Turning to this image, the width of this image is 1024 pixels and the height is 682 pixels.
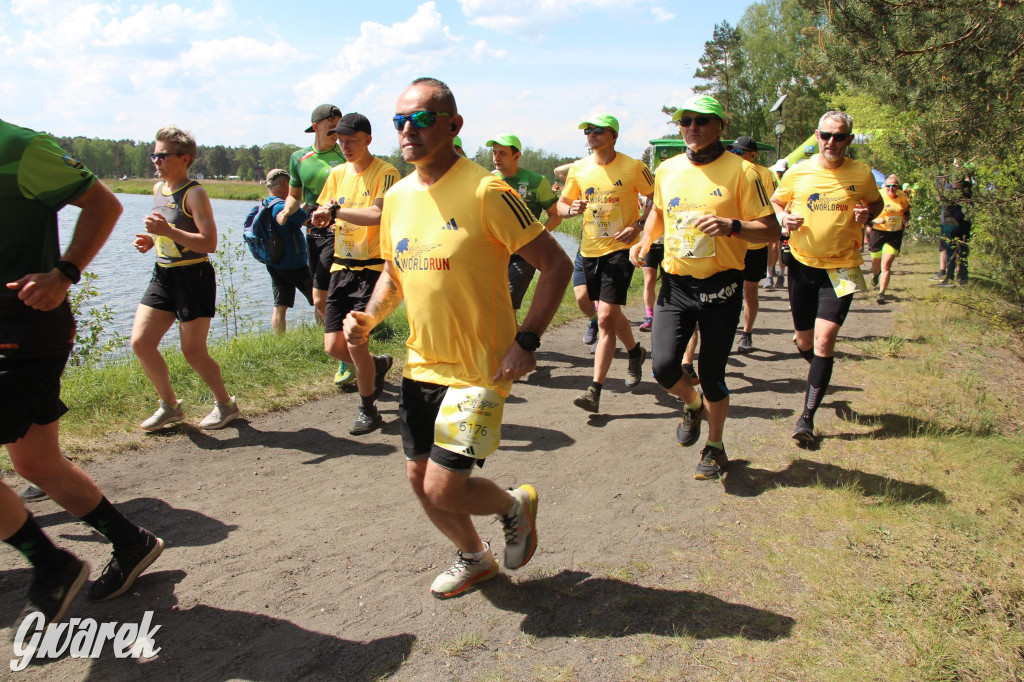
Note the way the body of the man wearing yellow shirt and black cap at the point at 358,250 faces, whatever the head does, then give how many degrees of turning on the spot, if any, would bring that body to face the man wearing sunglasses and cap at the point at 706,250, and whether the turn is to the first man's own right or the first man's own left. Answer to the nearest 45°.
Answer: approximately 90° to the first man's own left

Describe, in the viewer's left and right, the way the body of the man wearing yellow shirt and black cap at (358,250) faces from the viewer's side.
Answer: facing the viewer and to the left of the viewer

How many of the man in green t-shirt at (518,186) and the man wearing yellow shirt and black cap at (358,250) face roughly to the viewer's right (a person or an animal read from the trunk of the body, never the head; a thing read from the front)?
0

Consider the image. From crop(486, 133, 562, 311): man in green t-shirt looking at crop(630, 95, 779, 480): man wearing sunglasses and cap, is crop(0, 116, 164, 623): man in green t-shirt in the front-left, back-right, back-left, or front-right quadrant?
front-right

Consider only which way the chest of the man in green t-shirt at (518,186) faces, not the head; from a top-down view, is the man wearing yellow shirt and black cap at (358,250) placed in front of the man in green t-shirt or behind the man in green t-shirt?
in front

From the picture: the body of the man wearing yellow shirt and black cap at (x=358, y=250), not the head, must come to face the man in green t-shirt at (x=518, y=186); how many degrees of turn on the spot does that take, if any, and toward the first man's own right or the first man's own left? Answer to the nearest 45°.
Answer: approximately 180°

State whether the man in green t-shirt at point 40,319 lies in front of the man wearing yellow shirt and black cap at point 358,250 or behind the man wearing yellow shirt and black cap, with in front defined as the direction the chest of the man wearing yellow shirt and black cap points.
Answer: in front

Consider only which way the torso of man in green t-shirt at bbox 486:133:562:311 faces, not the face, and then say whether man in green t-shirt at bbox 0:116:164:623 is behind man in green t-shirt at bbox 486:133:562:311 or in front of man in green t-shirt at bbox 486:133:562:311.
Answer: in front

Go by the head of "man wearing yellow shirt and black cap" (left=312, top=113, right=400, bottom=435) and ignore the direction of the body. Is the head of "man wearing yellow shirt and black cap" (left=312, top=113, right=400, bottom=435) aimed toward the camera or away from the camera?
toward the camera

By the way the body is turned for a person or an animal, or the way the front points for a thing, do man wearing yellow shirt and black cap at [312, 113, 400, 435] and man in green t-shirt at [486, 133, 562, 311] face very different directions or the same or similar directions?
same or similar directions
